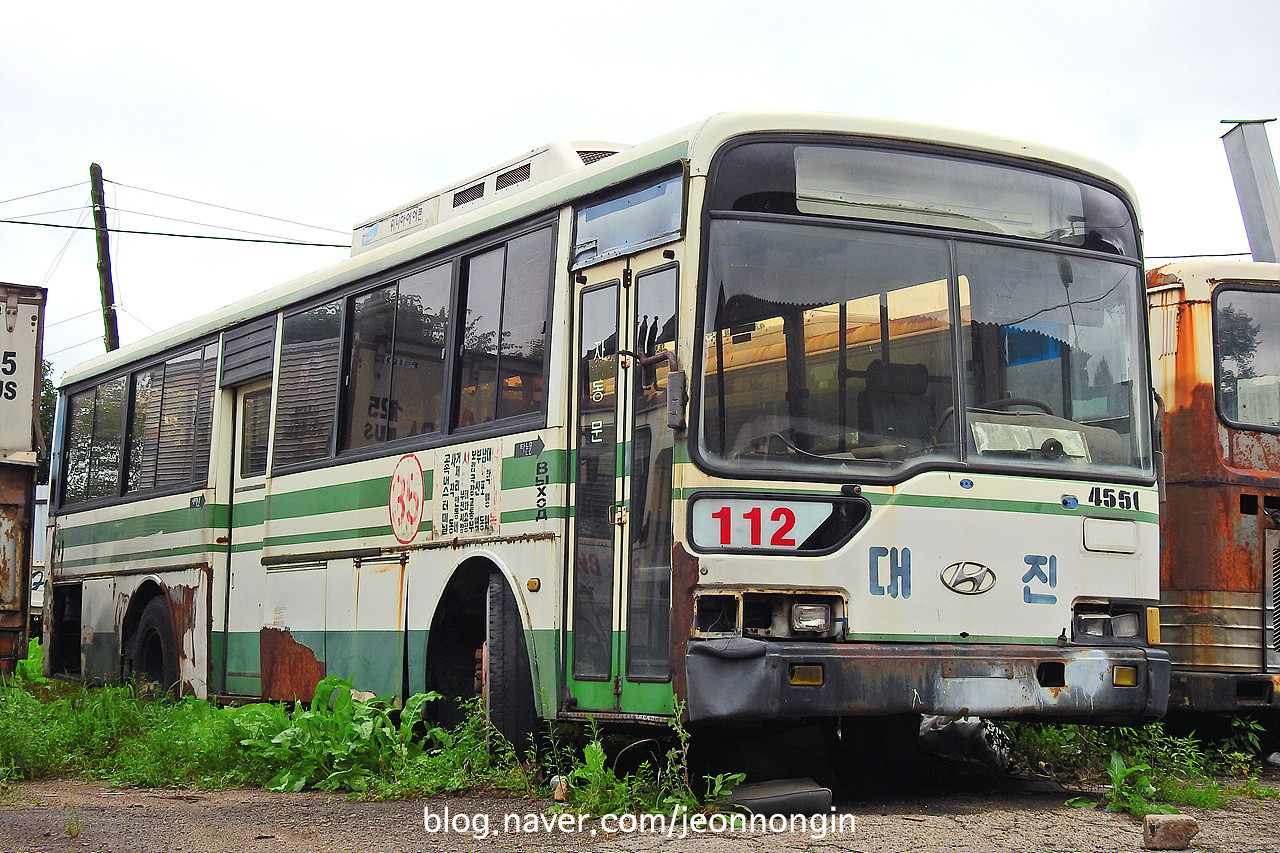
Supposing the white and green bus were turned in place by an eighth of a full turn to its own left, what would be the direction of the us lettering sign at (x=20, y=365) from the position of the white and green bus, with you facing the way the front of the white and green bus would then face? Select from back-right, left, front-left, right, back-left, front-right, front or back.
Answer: back-left

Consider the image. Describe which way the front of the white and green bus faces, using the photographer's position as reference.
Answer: facing the viewer and to the right of the viewer

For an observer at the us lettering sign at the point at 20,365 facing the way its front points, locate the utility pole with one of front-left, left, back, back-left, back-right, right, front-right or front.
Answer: back

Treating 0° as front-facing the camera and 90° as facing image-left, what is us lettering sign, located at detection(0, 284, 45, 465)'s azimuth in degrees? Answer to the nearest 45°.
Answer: approximately 0°

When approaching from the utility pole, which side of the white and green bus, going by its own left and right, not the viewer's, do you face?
back

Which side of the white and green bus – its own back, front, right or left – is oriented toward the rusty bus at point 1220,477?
left
